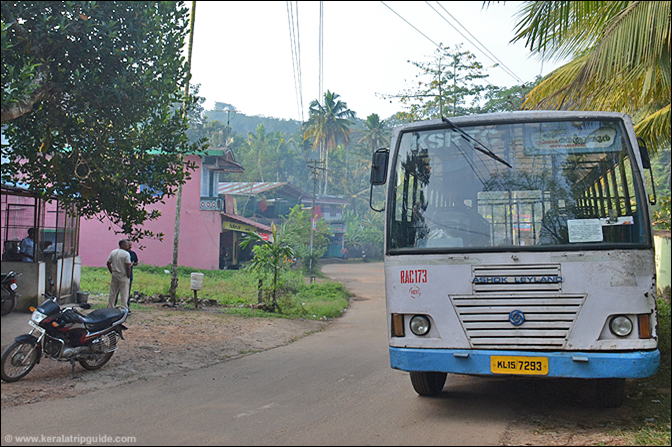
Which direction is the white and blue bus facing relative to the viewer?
toward the camera

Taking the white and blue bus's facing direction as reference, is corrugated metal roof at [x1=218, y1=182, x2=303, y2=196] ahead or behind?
behind

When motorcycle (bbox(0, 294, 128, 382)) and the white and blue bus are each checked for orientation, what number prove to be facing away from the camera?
0

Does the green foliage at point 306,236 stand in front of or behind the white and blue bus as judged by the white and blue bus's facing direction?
behind

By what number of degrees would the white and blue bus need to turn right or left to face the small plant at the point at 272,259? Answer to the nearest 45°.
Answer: approximately 135° to its right

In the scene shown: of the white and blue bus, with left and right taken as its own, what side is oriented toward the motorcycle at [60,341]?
right

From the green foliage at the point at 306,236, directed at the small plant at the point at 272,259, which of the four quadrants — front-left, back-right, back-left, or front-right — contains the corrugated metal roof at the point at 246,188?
back-right

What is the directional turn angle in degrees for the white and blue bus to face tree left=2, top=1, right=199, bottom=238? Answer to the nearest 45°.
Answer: approximately 90° to its right

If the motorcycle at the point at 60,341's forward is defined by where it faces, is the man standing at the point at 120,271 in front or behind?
behind
